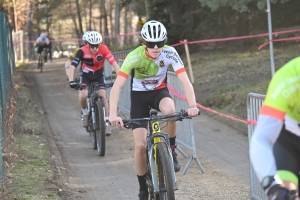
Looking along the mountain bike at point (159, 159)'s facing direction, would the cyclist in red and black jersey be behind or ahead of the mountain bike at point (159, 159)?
behind

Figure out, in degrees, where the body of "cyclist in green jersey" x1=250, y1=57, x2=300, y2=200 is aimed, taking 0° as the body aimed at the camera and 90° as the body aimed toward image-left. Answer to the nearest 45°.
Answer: approximately 0°

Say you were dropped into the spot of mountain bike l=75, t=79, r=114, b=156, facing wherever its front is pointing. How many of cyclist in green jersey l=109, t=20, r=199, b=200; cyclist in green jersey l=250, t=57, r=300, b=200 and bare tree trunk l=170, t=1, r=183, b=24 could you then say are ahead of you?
2

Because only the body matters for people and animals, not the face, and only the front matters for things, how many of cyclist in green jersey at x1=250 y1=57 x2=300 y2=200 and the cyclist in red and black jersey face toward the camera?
2

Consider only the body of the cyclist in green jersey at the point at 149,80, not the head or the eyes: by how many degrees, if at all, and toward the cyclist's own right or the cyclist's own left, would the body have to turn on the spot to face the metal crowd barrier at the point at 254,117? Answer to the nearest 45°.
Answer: approximately 90° to the cyclist's own left

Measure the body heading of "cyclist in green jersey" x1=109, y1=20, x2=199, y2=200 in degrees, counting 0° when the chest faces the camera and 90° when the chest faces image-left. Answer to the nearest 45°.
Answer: approximately 0°

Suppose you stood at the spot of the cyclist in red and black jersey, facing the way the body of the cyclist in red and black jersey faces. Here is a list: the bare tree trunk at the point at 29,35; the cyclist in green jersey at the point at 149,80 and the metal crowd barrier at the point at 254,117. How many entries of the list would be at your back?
1

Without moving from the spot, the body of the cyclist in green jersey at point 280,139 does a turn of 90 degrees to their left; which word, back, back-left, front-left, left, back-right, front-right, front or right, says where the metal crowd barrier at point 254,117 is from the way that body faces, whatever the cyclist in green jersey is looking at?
left

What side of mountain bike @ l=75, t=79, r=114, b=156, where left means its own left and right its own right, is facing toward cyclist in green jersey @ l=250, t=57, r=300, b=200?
front
